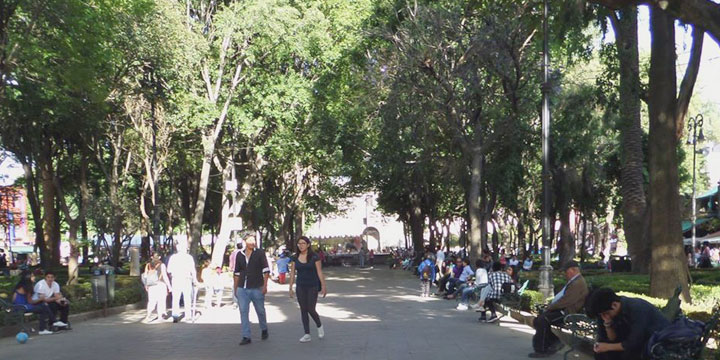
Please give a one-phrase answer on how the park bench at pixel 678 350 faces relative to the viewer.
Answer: facing to the left of the viewer

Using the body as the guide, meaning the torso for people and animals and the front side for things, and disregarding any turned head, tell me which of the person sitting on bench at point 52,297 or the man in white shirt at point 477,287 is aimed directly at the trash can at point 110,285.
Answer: the man in white shirt

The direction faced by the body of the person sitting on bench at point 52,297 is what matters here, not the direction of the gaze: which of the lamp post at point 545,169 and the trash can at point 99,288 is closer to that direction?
the lamp post

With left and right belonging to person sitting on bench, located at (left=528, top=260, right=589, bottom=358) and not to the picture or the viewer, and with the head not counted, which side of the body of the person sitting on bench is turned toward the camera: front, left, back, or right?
left

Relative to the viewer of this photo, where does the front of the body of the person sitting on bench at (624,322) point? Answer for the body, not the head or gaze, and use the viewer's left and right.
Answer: facing to the left of the viewer

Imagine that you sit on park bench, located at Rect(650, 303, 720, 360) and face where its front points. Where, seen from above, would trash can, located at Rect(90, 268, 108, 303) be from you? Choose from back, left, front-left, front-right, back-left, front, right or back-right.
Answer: front-right

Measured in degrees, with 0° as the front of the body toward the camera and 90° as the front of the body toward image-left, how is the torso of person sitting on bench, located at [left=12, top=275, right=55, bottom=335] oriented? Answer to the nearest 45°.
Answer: approximately 270°

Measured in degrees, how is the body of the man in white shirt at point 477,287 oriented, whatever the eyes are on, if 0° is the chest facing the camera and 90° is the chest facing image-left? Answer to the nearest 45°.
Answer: approximately 90°

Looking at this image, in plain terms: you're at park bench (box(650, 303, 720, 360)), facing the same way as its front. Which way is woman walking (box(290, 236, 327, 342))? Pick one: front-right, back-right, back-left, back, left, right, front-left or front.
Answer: front-right

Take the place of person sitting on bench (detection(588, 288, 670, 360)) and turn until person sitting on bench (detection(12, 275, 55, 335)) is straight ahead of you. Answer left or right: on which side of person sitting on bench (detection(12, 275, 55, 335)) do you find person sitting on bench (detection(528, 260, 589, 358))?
right

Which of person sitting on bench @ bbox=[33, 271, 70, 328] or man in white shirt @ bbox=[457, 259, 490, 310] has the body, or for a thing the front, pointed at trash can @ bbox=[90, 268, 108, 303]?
the man in white shirt

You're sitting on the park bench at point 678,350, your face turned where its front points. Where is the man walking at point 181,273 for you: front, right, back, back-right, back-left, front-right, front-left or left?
front-right

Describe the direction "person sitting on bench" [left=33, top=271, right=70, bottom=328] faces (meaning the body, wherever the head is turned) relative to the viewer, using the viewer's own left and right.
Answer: facing the viewer and to the right of the viewer
